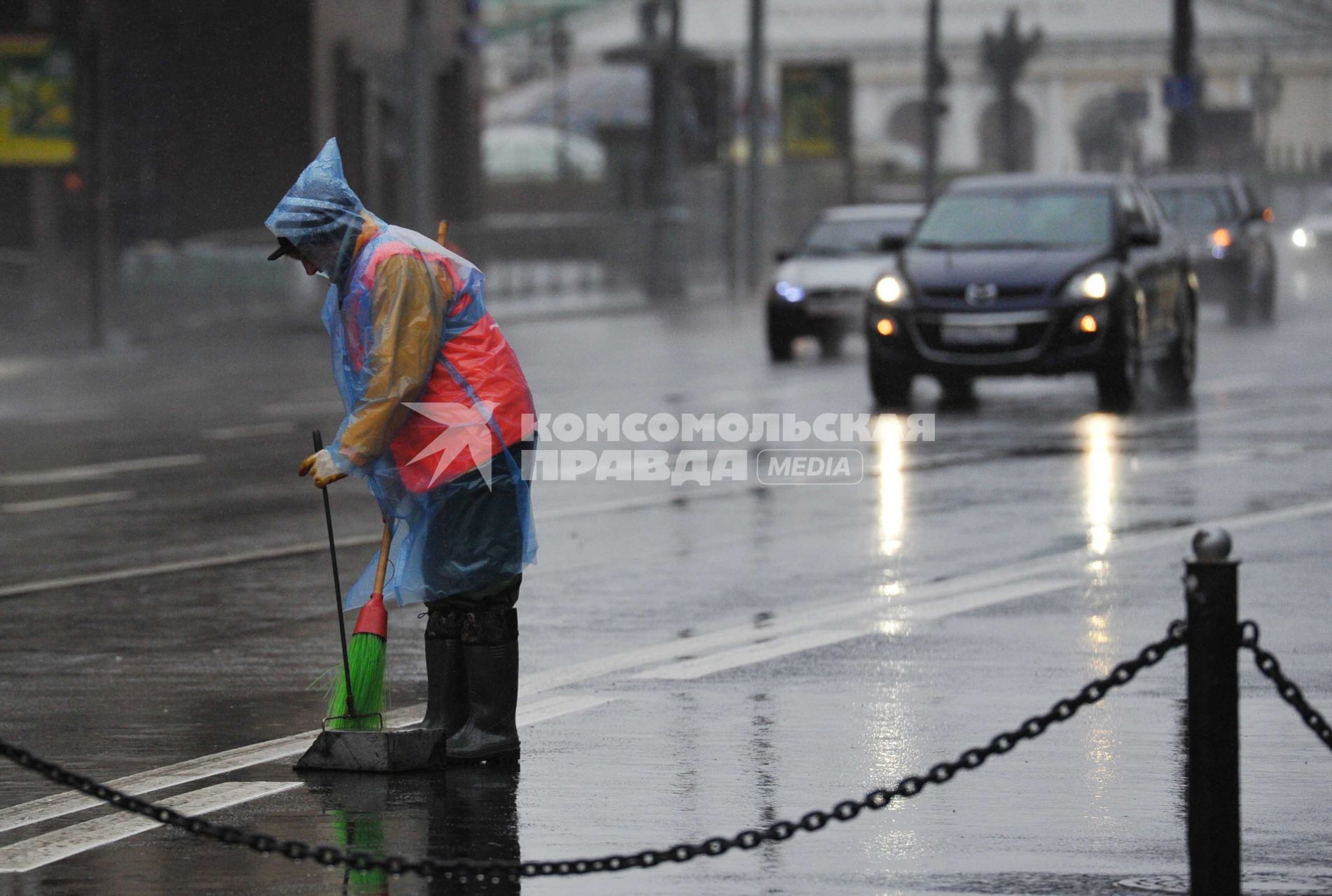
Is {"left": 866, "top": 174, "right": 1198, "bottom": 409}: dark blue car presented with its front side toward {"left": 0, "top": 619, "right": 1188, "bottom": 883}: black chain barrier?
yes

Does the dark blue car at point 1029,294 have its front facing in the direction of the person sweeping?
yes

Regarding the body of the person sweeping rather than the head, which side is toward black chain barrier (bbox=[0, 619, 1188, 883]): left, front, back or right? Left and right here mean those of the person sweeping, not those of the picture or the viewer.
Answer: left

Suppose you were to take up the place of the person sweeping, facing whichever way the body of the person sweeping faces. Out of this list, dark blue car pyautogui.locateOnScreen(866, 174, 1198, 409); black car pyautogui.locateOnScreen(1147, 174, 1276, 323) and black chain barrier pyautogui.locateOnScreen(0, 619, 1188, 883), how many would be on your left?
1

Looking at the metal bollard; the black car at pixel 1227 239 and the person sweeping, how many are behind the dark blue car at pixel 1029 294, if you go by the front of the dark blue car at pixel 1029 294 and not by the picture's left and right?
1

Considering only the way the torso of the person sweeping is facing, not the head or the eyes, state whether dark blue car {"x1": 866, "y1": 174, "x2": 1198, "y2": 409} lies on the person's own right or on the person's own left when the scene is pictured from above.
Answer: on the person's own right

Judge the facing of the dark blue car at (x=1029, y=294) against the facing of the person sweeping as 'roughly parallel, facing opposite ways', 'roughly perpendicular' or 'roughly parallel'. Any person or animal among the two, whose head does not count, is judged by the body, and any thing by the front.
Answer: roughly perpendicular

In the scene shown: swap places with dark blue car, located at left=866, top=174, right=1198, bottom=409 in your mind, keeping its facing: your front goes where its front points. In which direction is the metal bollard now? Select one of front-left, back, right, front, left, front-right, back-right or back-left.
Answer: front

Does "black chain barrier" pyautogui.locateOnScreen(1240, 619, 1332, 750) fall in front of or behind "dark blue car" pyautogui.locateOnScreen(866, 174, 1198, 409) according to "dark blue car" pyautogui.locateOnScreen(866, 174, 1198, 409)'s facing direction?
in front

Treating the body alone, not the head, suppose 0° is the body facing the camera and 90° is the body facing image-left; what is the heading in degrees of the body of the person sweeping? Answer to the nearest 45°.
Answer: approximately 90°

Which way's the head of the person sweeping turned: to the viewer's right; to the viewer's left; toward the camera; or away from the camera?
to the viewer's left

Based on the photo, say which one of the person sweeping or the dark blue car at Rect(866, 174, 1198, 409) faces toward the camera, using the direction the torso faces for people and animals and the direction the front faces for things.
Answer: the dark blue car

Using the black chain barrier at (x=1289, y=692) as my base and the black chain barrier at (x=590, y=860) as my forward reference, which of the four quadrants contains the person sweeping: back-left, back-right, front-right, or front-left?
front-right

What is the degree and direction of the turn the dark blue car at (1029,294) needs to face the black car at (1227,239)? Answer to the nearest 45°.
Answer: approximately 180°

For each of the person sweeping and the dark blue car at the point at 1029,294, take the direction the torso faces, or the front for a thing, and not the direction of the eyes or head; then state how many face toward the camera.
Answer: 1

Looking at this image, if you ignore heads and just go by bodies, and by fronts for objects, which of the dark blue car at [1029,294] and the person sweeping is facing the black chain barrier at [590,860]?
the dark blue car

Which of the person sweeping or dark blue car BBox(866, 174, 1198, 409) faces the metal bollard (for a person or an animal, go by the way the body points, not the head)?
the dark blue car

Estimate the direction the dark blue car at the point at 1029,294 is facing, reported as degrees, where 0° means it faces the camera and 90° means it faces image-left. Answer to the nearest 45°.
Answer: approximately 0°

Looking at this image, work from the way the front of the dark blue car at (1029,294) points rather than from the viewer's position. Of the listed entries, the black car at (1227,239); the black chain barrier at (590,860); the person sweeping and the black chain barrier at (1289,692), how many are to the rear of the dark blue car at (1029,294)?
1
